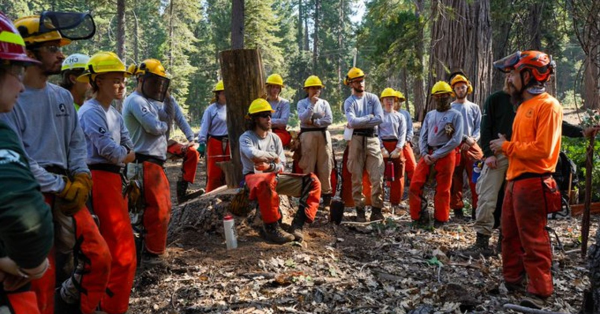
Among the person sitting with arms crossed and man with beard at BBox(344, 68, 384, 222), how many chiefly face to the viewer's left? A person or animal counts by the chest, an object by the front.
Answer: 0

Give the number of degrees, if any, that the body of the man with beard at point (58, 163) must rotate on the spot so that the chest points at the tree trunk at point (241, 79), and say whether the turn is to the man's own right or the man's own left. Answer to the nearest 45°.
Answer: approximately 90° to the man's own left

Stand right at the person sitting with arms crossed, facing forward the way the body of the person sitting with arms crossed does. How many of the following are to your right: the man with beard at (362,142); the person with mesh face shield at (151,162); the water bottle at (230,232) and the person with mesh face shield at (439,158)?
2

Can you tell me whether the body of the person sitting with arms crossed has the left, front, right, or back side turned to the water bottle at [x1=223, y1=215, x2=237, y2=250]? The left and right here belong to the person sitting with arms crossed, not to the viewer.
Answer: right

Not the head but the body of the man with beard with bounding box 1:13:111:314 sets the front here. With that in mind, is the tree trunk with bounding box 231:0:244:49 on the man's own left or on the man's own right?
on the man's own left

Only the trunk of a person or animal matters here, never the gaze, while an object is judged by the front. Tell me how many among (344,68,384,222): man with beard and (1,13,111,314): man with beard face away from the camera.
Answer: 0

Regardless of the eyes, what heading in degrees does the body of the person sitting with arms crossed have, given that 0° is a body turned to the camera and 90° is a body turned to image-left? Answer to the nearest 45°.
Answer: approximately 315°

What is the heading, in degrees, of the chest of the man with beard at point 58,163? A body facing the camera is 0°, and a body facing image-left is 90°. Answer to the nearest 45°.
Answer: approximately 315°
